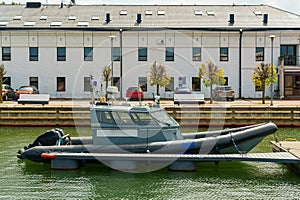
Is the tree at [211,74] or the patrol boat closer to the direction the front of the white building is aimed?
the patrol boat

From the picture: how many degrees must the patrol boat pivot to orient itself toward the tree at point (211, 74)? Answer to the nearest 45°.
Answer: approximately 90° to its left

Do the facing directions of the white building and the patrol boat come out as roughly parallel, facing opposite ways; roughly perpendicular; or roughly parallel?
roughly perpendicular

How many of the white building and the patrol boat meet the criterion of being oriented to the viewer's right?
1

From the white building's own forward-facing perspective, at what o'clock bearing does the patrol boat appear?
The patrol boat is roughly at 12 o'clock from the white building.

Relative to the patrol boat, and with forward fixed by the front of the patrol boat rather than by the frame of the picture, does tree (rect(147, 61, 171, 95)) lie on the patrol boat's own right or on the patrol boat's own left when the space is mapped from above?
on the patrol boat's own left

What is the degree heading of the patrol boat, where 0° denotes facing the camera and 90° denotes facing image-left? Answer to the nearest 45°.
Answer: approximately 270°

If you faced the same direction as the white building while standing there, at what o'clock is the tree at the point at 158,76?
The tree is roughly at 11 o'clock from the white building.

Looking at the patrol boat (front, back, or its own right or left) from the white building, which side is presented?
left
